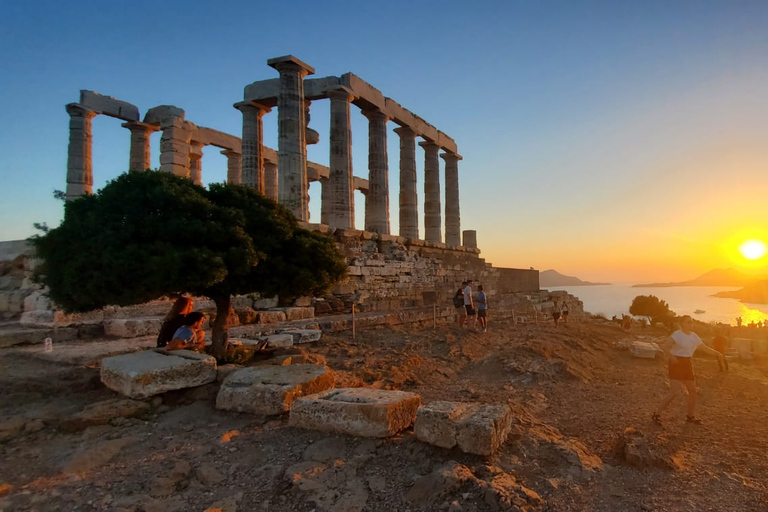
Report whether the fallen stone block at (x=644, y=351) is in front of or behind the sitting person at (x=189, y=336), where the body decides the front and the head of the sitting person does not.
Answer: in front

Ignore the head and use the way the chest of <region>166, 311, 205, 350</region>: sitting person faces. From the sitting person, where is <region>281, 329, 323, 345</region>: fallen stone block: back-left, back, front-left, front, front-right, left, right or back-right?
front-left

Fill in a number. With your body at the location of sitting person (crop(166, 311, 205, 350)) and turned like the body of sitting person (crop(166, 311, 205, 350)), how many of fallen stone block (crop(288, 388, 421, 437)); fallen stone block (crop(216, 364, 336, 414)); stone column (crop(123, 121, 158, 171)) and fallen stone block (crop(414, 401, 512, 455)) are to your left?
1

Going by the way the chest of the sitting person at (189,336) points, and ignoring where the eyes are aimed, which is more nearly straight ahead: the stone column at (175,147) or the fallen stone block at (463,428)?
the fallen stone block

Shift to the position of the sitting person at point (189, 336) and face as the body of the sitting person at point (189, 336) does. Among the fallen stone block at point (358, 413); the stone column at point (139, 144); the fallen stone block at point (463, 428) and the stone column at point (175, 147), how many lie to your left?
2

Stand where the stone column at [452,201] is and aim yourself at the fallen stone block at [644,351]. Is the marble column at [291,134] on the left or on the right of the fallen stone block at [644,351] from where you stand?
right

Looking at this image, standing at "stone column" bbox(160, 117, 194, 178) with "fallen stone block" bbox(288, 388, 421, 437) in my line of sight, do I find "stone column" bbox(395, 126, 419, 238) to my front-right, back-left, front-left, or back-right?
front-left

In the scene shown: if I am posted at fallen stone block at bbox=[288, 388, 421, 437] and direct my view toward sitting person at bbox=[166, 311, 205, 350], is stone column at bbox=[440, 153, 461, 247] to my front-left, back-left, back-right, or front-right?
front-right

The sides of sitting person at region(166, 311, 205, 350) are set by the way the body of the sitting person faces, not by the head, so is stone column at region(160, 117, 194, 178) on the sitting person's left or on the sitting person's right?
on the sitting person's left

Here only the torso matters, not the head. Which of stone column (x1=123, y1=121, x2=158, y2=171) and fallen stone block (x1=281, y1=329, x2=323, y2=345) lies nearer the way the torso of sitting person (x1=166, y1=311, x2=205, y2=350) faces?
the fallen stone block

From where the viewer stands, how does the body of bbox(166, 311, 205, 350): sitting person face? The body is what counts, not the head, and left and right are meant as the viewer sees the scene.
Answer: facing to the right of the viewer

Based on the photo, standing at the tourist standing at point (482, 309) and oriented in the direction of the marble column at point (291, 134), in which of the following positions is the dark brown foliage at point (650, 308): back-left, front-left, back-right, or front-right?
back-right

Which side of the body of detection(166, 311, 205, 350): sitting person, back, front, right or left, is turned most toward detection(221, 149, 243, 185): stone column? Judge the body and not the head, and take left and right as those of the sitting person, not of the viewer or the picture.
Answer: left
